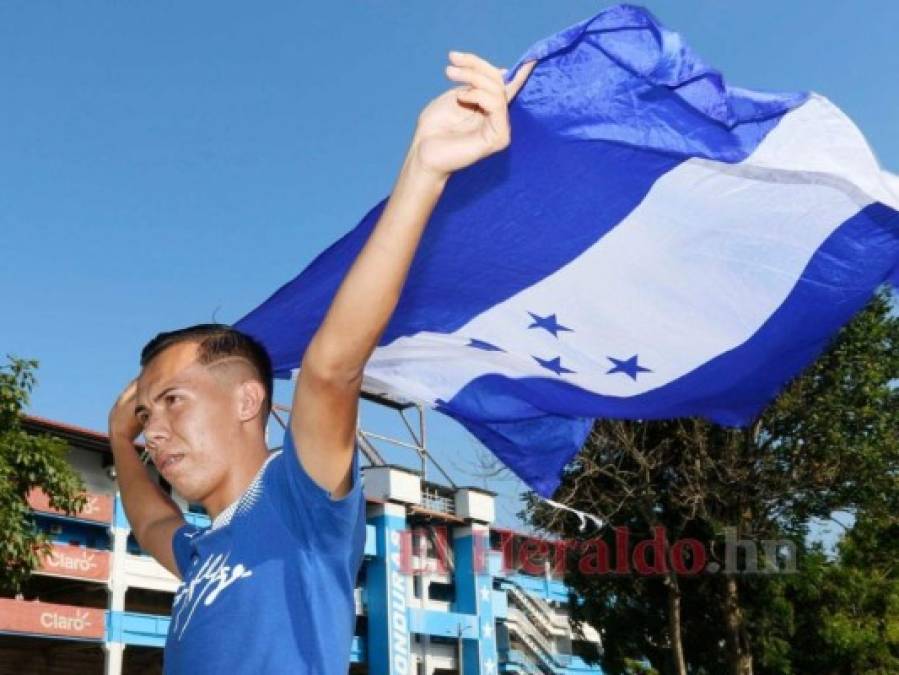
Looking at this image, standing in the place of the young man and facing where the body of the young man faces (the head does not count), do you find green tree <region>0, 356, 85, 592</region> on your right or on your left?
on your right

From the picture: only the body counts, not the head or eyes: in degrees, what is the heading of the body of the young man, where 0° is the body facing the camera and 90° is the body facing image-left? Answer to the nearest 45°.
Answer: approximately 45°

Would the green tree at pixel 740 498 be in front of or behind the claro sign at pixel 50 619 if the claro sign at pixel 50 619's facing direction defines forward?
in front

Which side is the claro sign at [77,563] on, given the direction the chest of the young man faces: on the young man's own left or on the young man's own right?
on the young man's own right

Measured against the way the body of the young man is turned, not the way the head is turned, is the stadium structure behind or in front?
behind

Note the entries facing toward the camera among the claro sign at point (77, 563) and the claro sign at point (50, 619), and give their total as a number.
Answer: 2

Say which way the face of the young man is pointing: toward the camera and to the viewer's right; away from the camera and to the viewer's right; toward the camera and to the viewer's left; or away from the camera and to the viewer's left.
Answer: toward the camera and to the viewer's left

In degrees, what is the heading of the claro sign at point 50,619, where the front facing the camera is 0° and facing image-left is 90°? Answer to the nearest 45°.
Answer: approximately 0°
